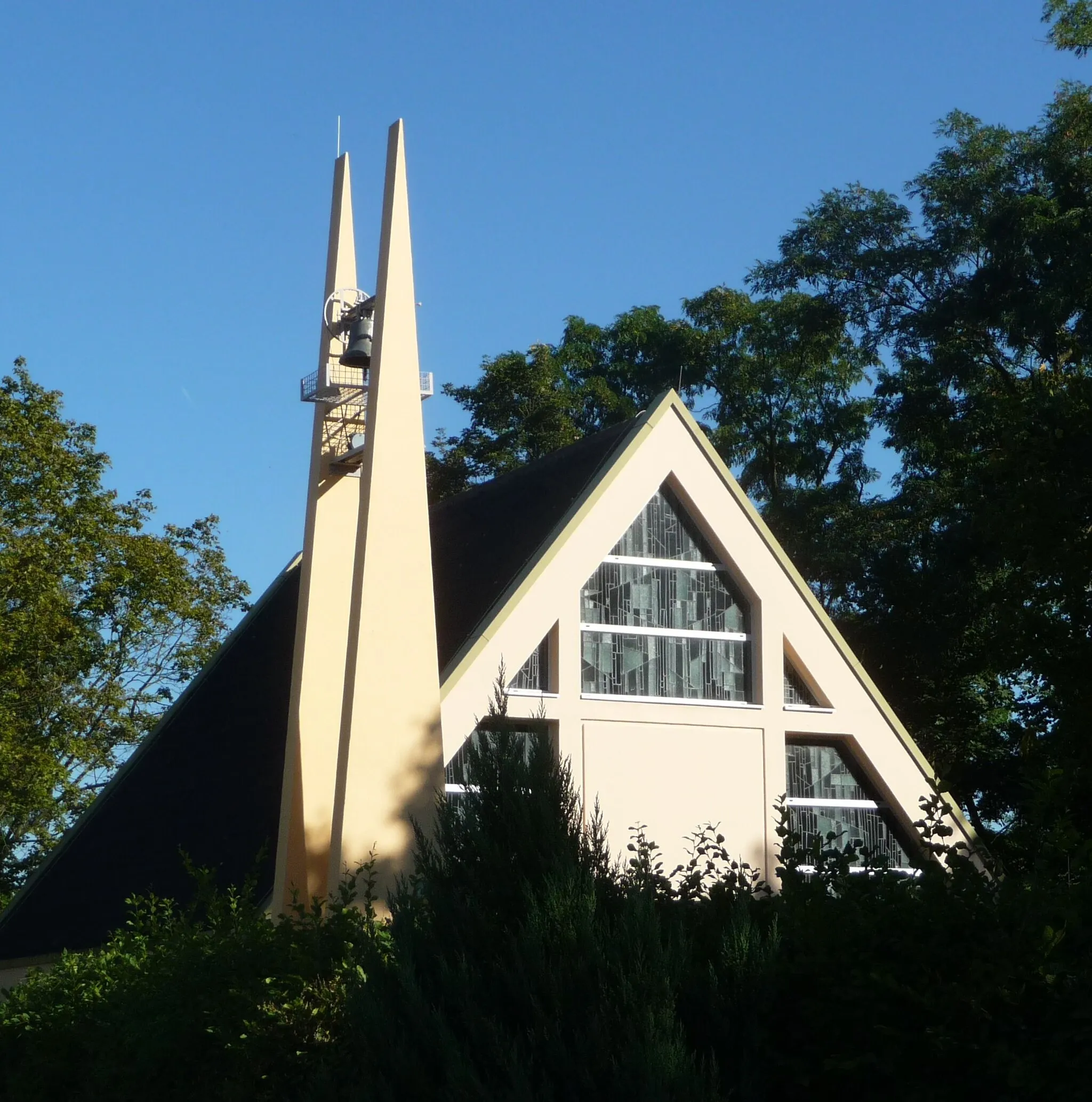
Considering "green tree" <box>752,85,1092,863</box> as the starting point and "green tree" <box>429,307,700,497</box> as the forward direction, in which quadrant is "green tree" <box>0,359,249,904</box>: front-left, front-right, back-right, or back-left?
front-left

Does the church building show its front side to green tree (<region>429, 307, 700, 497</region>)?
no

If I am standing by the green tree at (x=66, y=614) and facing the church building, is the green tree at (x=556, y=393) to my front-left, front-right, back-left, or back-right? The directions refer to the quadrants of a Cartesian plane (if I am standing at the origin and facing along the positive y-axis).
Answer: front-left

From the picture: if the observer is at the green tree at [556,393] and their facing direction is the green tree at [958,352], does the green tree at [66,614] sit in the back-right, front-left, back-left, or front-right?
back-right

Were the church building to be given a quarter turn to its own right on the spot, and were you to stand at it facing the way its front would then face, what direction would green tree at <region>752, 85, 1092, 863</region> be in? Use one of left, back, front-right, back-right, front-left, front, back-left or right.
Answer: back

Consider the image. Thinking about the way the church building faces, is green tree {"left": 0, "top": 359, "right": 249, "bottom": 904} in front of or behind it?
behind
